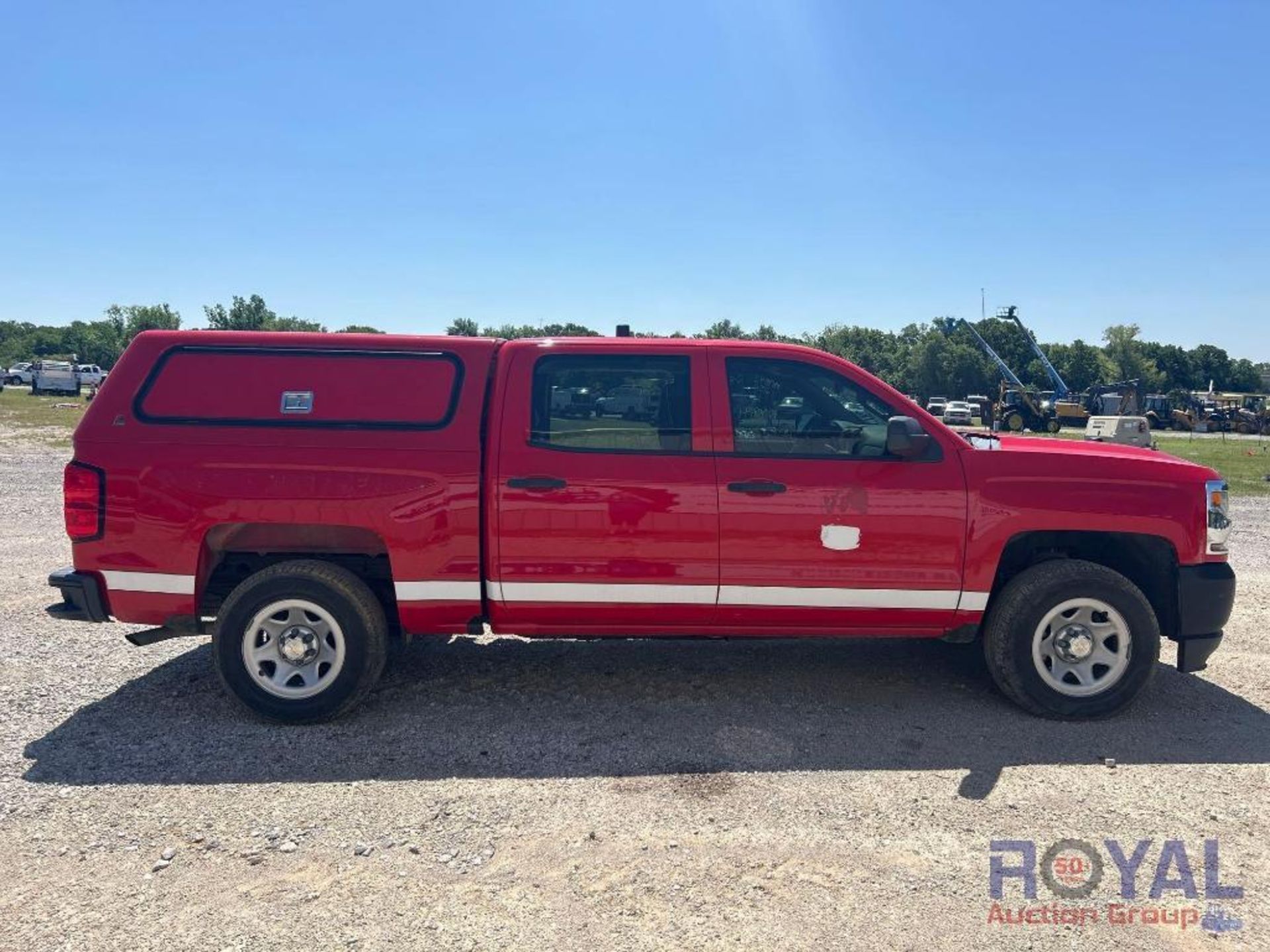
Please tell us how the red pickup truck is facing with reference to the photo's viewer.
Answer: facing to the right of the viewer

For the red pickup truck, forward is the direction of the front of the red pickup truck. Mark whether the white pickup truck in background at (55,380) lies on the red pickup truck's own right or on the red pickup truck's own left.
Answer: on the red pickup truck's own left
